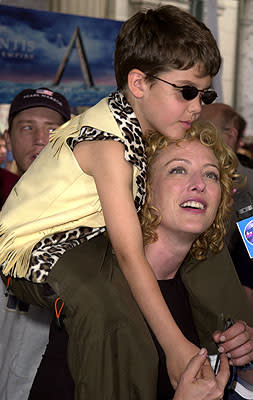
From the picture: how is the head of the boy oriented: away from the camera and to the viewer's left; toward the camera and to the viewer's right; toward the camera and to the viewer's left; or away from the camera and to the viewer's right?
toward the camera and to the viewer's right

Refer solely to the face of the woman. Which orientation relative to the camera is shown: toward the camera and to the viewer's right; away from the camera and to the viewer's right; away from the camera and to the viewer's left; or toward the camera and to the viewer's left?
toward the camera and to the viewer's right

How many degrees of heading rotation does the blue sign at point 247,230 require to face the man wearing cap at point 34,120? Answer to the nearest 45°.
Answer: approximately 135° to its right

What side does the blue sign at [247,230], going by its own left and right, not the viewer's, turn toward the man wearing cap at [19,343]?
right

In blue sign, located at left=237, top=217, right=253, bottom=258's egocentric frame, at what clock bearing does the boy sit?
The boy is roughly at 2 o'clock from the blue sign.
